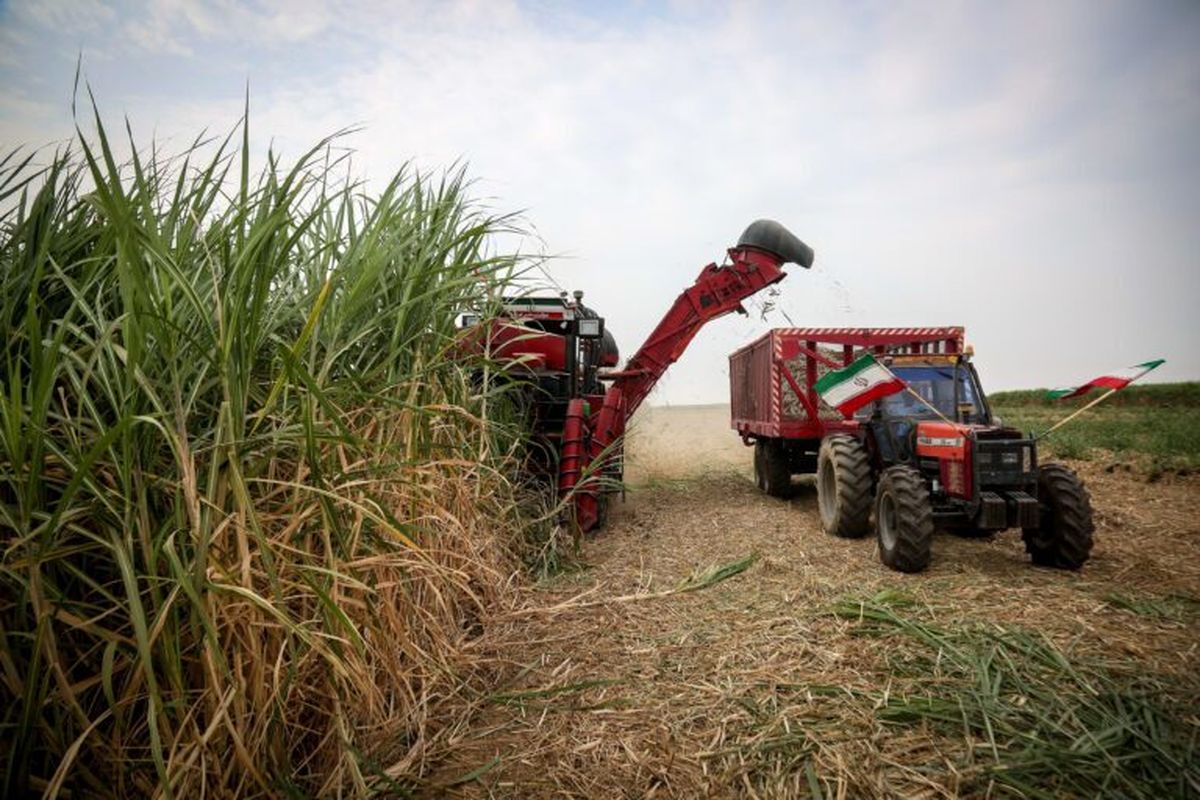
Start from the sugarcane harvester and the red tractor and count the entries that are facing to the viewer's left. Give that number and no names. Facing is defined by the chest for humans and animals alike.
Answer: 0

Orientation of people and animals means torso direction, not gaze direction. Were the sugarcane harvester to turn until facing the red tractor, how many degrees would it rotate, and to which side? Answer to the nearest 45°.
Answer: approximately 45° to its left

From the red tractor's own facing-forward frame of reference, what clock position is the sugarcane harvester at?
The sugarcane harvester is roughly at 4 o'clock from the red tractor.

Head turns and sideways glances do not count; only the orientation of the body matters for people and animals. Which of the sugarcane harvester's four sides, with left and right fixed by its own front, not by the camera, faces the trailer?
left

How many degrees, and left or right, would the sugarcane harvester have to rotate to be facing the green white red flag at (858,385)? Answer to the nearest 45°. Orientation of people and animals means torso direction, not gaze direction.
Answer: approximately 45° to its left

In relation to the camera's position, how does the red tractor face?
facing the viewer and to the right of the viewer

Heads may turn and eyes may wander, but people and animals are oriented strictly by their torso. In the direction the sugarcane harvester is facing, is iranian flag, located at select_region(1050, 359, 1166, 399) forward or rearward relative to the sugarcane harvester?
forward
